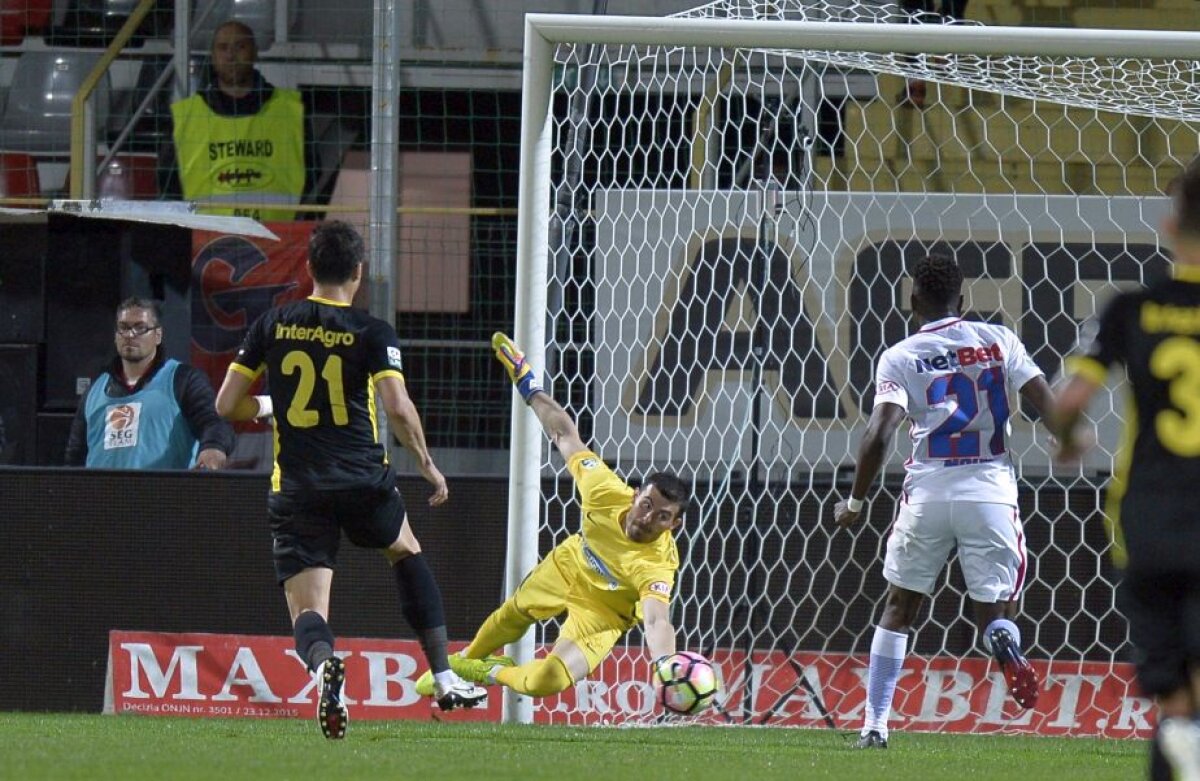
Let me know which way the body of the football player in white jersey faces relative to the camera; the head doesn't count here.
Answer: away from the camera

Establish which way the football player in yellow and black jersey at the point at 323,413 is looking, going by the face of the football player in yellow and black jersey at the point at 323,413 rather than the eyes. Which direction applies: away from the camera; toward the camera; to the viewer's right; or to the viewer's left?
away from the camera

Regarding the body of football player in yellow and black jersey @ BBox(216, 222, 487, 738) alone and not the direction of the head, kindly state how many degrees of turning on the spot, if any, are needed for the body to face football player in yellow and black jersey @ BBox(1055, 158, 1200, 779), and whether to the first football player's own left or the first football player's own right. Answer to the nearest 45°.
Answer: approximately 135° to the first football player's own right

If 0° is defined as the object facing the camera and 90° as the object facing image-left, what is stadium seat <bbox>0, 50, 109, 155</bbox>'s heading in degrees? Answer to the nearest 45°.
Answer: approximately 0°

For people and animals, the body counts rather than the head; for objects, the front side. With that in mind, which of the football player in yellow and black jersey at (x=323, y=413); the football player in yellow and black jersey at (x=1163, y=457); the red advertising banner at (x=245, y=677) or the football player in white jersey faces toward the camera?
the red advertising banner

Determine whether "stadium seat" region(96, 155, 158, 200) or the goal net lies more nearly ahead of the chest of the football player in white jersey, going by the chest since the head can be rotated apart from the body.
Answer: the goal net

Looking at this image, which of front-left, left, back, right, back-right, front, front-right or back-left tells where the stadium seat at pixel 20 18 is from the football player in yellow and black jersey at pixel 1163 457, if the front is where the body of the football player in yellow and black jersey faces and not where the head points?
front-left

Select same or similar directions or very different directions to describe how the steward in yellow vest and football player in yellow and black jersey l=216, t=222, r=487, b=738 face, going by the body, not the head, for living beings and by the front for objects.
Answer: very different directions

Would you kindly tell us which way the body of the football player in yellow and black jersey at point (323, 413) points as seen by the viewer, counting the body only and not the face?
away from the camera

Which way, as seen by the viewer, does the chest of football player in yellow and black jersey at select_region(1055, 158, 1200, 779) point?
away from the camera
